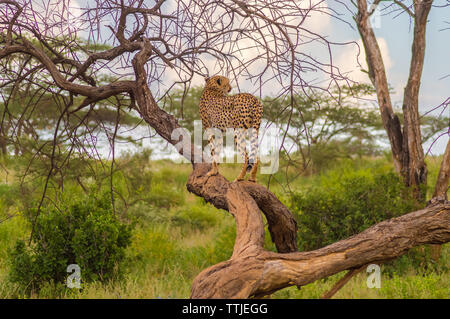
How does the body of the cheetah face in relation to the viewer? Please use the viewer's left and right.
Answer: facing away from the viewer and to the left of the viewer

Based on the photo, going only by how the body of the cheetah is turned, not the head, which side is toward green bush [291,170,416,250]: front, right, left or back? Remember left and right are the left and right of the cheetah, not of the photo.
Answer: right
